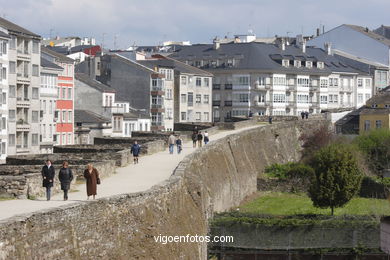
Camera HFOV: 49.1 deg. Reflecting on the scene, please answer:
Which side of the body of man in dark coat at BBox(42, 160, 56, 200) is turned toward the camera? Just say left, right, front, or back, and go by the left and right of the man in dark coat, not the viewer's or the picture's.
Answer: front
